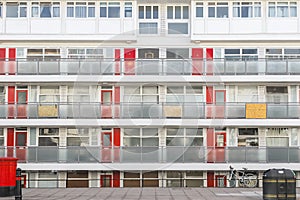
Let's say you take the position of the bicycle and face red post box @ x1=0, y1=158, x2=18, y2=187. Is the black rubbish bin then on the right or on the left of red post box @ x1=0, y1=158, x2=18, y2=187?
left

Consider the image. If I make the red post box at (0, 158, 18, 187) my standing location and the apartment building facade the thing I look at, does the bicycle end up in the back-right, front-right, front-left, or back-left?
front-right

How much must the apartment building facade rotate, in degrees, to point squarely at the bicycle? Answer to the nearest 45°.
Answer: approximately 90° to its left

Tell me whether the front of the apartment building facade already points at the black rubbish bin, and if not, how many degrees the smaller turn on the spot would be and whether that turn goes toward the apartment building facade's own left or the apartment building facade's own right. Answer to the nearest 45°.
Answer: approximately 45° to the apartment building facade's own left

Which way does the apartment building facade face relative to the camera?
toward the camera
